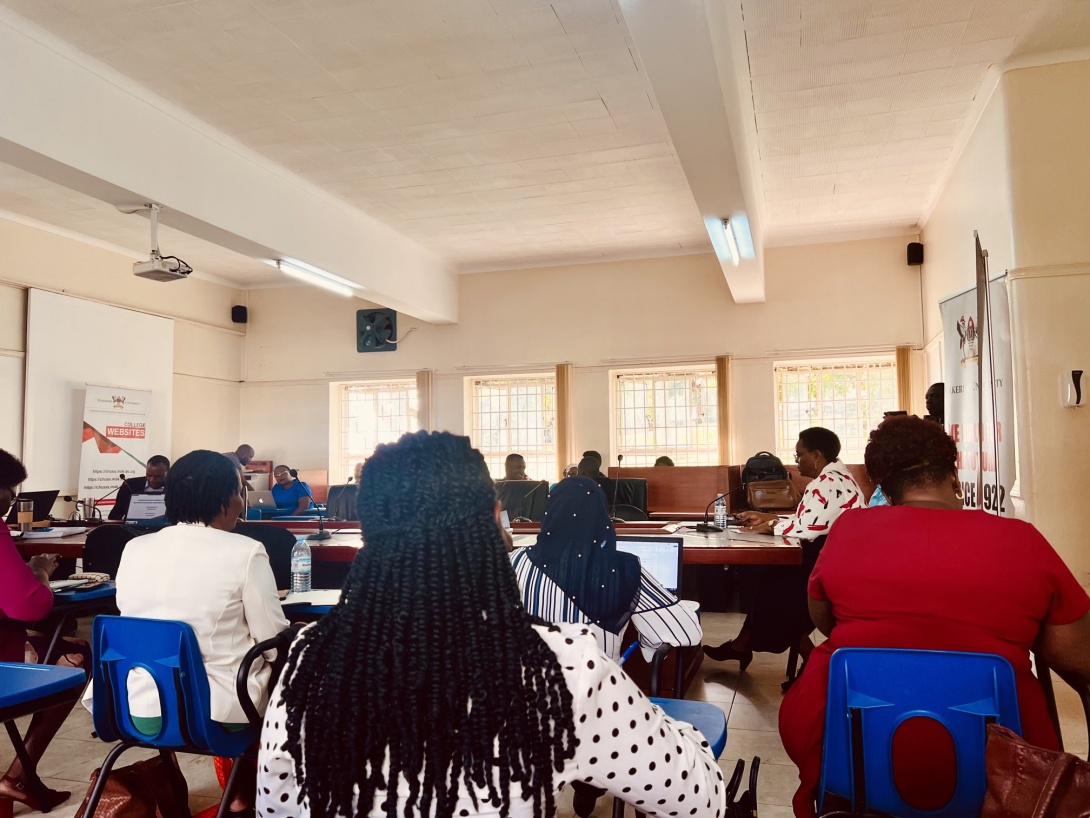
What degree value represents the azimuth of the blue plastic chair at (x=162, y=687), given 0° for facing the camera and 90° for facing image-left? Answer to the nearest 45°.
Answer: approximately 225°

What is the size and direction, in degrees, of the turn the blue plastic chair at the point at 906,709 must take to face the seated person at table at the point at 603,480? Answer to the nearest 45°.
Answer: approximately 45° to its left

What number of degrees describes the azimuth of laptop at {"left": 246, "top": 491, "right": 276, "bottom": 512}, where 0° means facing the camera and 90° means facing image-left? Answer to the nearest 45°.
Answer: approximately 180°

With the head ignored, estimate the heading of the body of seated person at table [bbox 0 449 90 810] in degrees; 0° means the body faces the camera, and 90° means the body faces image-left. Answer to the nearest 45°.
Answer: approximately 270°

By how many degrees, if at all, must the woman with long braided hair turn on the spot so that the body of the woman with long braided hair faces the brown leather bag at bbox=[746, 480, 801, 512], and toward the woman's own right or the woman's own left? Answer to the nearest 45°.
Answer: approximately 45° to the woman's own right

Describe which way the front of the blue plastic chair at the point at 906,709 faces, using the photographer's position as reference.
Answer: facing away from the viewer

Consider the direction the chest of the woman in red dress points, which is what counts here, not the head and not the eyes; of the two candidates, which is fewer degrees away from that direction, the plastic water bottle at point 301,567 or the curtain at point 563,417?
the curtain

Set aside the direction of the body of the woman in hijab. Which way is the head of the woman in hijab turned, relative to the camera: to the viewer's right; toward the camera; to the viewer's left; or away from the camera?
away from the camera

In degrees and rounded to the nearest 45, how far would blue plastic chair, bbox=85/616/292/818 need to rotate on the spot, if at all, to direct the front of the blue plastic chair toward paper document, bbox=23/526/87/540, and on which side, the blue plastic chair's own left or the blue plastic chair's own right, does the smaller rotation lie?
approximately 45° to the blue plastic chair's own left

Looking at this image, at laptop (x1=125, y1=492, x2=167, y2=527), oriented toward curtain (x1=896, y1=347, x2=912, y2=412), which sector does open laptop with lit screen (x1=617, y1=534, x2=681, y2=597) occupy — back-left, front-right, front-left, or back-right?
front-right

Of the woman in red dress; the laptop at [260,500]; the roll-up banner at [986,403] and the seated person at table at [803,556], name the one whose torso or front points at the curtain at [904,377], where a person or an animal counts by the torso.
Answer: the woman in red dress

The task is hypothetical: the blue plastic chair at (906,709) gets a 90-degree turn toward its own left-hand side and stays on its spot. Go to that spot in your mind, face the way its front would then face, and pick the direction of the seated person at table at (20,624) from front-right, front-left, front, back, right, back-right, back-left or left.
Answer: front

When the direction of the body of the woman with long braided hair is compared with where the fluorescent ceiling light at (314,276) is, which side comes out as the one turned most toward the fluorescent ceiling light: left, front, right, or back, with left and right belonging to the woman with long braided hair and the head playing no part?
front

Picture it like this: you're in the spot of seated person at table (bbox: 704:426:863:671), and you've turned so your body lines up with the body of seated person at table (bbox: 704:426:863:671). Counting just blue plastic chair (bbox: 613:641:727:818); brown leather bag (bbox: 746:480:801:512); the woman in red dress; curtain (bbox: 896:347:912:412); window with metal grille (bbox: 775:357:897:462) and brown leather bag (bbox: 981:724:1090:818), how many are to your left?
3

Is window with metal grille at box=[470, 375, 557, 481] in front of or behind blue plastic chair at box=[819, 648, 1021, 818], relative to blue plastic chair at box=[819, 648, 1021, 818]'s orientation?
in front

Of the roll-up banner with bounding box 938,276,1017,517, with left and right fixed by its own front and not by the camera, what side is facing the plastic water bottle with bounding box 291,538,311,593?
front

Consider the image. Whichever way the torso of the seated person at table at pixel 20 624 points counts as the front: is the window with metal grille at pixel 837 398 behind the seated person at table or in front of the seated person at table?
in front

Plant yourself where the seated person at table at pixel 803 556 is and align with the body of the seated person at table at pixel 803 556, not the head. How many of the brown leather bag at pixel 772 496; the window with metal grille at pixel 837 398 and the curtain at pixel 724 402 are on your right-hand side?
3
